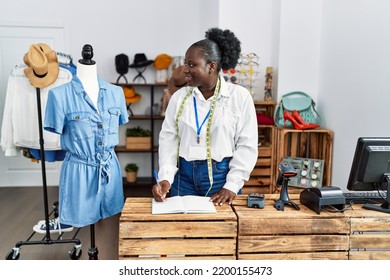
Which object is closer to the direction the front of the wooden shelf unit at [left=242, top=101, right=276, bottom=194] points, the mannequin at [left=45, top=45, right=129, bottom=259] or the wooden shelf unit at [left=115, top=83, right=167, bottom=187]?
the mannequin

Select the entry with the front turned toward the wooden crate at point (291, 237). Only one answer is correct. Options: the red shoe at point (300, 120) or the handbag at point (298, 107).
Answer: the handbag

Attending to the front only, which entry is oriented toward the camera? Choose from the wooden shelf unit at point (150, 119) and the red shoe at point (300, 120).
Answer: the wooden shelf unit

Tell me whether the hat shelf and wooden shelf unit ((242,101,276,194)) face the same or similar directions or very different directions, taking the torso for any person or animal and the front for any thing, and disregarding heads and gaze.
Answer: same or similar directions

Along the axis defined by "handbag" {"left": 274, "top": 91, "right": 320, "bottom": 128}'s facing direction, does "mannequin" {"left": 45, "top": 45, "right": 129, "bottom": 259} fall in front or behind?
in front

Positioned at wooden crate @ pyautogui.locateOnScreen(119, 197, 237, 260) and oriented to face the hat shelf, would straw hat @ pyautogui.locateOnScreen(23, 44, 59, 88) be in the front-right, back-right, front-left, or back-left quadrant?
front-left

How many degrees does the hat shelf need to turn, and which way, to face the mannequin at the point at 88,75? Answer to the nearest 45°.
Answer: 0° — it already faces it

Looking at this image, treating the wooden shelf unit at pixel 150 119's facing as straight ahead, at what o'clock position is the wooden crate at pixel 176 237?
The wooden crate is roughly at 12 o'clock from the wooden shelf unit.

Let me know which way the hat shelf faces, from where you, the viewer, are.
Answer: facing the viewer

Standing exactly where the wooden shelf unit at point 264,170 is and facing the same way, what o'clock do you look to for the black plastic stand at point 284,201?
The black plastic stand is roughly at 12 o'clock from the wooden shelf unit.

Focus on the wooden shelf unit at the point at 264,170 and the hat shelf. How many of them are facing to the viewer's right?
0

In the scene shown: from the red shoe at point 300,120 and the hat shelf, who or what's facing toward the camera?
the hat shelf

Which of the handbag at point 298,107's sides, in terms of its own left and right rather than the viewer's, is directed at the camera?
front

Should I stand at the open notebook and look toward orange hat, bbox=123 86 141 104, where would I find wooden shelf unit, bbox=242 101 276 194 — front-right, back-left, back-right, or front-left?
front-right

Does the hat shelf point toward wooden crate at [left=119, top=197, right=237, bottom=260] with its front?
yes

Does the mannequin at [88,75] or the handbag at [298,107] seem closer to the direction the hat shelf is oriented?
the mannequin

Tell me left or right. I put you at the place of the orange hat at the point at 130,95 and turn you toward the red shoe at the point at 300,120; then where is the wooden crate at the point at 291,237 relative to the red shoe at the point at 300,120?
right
